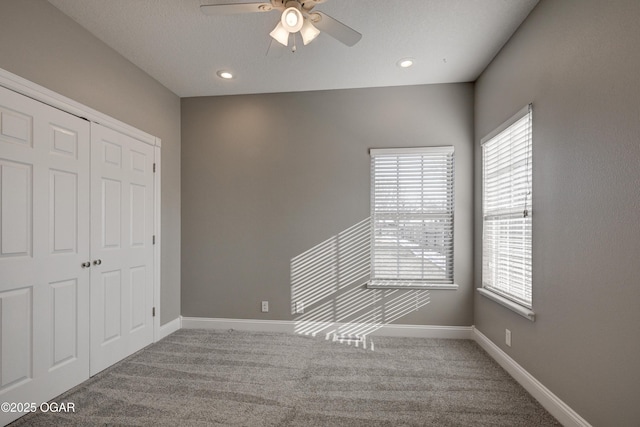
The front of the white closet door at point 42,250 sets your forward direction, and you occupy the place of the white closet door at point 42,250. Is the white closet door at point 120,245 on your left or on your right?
on your left

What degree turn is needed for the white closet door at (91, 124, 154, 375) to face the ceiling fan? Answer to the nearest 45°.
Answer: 0° — it already faces it

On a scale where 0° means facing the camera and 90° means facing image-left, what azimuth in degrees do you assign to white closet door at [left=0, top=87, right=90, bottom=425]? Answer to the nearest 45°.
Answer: approximately 315°

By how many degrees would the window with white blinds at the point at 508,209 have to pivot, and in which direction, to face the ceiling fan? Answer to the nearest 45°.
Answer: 0° — it already faces it

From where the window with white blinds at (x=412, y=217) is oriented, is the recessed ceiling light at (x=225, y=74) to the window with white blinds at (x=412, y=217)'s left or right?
on its right

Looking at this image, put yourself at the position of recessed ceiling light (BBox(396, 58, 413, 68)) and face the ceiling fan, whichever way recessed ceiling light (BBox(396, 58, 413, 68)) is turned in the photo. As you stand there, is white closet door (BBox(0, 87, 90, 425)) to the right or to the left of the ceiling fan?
right

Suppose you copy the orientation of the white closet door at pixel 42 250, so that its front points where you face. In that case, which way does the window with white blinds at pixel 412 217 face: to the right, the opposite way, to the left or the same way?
to the right

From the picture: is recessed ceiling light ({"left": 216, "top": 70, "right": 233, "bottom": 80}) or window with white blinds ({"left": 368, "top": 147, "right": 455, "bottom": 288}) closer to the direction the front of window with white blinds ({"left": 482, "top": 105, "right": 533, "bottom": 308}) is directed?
the recessed ceiling light
